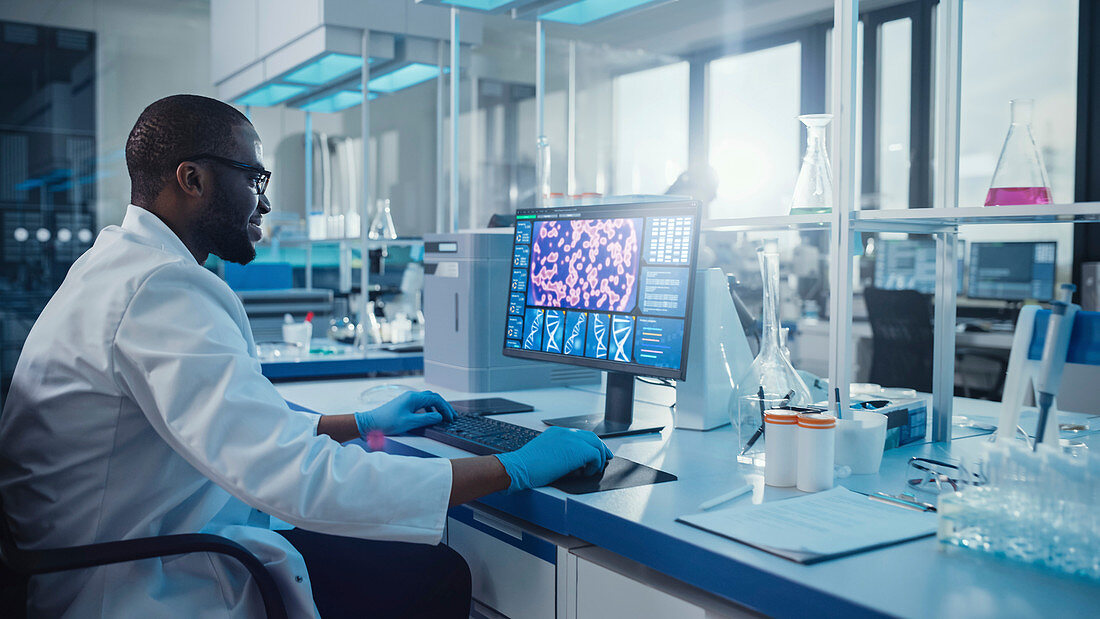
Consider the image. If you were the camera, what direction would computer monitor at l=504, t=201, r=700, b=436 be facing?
facing the viewer and to the left of the viewer

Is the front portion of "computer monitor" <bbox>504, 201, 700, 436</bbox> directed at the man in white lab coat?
yes

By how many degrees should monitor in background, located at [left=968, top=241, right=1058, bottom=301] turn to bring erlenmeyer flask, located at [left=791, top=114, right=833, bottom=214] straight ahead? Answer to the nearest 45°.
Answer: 0° — it already faces it

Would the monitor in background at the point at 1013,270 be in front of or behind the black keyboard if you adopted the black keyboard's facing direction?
behind

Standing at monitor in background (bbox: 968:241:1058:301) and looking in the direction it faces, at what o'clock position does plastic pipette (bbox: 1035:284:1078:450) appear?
The plastic pipette is roughly at 12 o'clock from the monitor in background.

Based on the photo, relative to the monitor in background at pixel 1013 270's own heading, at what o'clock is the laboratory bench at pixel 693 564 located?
The laboratory bench is roughly at 12 o'clock from the monitor in background.

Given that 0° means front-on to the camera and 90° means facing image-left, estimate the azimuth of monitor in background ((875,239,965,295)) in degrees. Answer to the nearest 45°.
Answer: approximately 0°

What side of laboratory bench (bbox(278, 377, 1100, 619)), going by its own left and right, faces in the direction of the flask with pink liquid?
back

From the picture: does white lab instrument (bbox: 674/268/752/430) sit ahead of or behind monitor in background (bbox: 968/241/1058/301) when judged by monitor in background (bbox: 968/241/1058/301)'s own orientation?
ahead

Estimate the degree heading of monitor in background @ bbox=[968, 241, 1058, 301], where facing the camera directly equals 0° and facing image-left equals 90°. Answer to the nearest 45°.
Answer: approximately 0°

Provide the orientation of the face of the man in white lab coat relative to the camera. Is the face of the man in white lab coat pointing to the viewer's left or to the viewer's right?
to the viewer's right
